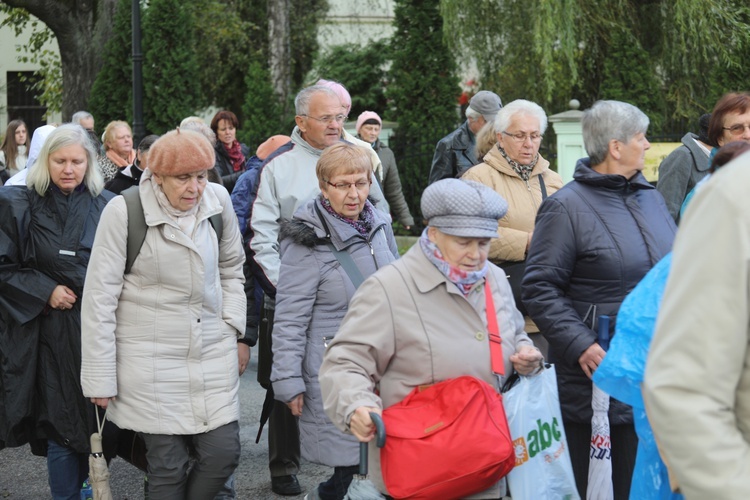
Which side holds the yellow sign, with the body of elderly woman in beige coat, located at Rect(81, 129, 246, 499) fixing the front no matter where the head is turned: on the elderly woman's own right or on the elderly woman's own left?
on the elderly woman's own left

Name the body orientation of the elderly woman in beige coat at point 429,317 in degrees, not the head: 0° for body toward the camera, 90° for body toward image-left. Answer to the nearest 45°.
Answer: approximately 315°

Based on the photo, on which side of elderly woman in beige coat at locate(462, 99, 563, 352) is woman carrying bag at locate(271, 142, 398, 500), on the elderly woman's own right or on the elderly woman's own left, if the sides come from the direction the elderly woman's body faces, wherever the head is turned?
on the elderly woman's own right

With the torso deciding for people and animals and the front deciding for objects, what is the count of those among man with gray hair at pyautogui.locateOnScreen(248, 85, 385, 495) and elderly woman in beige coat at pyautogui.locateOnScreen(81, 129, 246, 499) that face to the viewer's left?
0

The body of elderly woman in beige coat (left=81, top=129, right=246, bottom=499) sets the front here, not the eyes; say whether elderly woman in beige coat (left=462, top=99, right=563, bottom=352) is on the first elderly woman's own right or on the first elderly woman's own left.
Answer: on the first elderly woman's own left

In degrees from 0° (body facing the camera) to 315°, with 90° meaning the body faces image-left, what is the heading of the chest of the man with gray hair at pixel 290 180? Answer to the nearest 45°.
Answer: approximately 315°

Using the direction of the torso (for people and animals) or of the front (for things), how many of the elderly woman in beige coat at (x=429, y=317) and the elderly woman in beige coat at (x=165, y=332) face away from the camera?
0

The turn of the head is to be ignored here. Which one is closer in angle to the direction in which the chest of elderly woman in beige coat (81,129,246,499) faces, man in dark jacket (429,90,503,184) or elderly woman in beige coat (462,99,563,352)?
the elderly woman in beige coat

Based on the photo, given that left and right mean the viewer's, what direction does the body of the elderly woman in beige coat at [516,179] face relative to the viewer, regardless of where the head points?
facing the viewer and to the right of the viewer

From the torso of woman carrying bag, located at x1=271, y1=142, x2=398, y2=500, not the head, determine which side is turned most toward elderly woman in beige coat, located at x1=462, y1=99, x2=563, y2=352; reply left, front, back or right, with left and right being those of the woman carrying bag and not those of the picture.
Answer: left
